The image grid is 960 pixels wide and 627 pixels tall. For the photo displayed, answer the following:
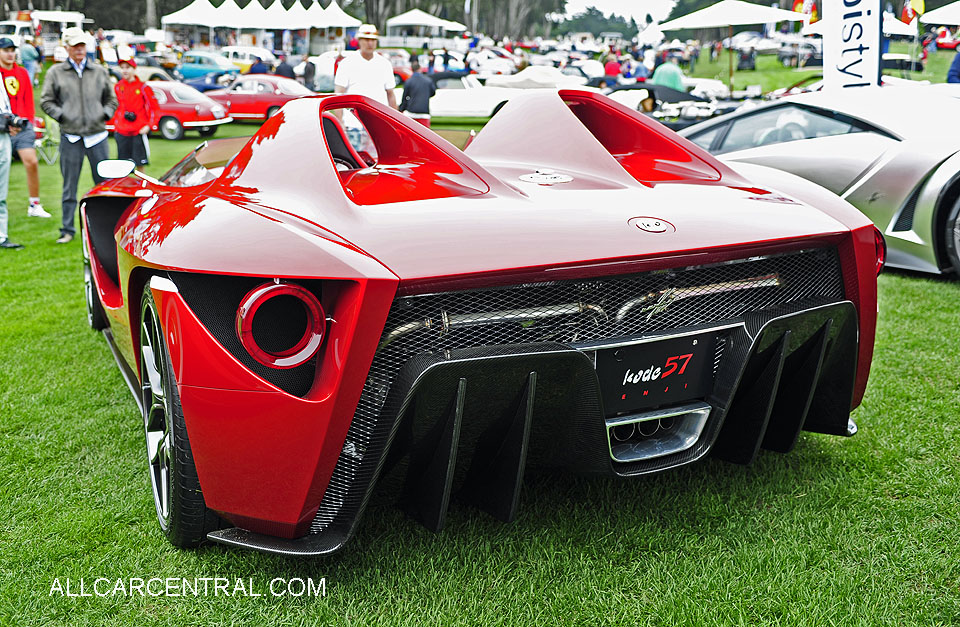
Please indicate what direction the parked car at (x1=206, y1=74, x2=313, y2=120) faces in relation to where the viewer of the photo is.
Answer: facing to the left of the viewer

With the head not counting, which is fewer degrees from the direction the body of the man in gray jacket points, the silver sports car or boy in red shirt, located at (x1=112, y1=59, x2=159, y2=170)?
the silver sports car

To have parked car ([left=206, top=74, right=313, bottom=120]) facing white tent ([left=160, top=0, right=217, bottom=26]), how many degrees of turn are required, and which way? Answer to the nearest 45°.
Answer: approximately 90° to its right

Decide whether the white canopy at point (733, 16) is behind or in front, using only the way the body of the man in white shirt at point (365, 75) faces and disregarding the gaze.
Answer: behind

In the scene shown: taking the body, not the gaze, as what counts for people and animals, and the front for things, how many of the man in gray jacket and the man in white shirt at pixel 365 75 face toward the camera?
2

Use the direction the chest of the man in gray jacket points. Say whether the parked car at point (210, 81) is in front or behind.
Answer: behind

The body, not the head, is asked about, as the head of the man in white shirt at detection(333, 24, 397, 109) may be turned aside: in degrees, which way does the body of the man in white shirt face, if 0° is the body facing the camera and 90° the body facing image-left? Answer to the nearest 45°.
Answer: approximately 0°

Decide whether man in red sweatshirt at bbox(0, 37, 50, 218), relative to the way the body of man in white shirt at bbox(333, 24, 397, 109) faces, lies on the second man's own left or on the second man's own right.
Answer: on the second man's own right
